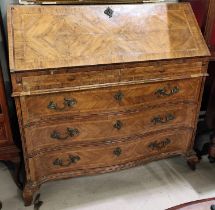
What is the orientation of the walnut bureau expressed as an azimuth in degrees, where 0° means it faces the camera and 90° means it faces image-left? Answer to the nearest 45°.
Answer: approximately 0°
